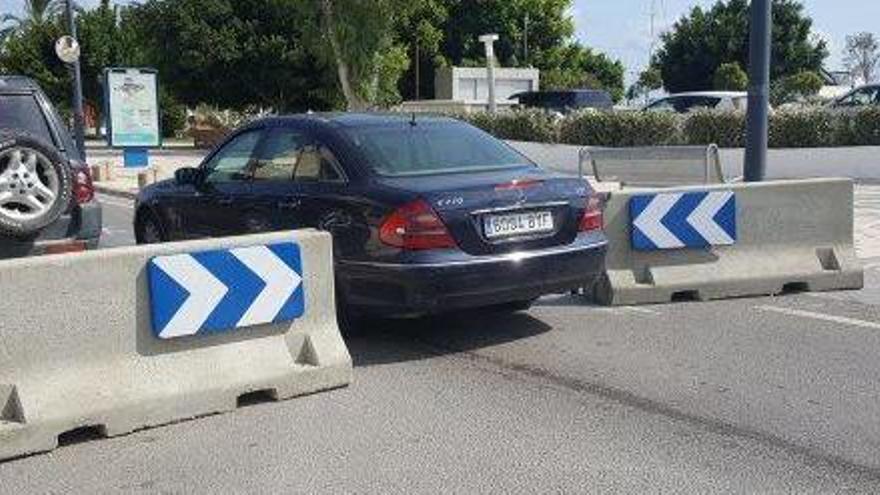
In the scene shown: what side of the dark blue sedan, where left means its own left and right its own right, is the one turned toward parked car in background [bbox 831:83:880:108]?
right

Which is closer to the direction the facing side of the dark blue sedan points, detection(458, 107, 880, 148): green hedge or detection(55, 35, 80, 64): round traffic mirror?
the round traffic mirror

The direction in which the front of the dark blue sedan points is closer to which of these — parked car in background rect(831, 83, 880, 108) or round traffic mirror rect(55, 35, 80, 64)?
the round traffic mirror

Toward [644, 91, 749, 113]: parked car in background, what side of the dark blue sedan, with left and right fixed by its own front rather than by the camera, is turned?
right

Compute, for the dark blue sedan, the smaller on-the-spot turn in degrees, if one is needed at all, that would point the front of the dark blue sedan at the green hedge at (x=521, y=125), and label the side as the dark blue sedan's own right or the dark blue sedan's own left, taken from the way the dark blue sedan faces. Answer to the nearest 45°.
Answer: approximately 45° to the dark blue sedan's own right

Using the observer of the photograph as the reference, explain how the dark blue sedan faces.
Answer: facing away from the viewer and to the left of the viewer

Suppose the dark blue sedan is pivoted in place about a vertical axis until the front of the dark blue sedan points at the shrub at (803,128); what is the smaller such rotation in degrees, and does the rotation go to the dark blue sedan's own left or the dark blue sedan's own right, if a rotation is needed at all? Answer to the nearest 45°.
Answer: approximately 90° to the dark blue sedan's own right

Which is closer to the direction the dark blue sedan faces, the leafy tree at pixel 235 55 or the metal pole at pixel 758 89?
the leafy tree

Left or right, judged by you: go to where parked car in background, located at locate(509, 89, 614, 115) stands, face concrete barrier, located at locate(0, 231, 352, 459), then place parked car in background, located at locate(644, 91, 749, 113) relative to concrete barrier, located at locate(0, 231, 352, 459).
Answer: left

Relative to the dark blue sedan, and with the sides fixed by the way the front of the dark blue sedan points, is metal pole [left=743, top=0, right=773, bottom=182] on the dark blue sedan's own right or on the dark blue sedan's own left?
on the dark blue sedan's own right
